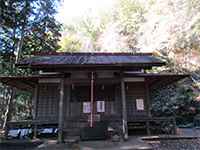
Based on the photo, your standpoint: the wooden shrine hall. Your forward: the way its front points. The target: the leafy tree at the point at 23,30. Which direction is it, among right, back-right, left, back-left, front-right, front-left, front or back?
back-right

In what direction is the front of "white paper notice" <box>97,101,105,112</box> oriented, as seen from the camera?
facing the viewer

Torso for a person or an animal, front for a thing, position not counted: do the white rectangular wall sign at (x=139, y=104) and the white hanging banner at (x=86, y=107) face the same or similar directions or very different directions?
same or similar directions

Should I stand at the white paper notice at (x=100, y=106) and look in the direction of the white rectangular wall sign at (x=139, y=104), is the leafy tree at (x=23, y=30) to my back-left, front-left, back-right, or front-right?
back-left

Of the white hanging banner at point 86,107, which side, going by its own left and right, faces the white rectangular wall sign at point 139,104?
left

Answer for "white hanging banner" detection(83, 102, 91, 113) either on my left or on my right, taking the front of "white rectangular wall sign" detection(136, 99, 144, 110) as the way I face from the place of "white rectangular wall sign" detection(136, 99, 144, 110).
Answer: on my right

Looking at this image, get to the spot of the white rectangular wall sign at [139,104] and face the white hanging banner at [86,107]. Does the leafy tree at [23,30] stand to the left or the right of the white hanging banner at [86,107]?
right

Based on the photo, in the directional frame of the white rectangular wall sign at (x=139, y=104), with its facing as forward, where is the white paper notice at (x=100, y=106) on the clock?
the white paper notice at (x=100, y=106) is roughly at 2 o'clock from the white rectangular wall sign at (x=139, y=104).

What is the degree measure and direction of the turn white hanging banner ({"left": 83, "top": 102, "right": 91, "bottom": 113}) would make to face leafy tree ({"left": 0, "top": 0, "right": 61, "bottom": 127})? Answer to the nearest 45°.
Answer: approximately 135° to its right

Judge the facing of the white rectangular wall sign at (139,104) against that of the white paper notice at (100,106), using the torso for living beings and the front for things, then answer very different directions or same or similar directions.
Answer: same or similar directions

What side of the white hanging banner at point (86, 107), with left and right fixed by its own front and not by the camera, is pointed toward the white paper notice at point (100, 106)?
left

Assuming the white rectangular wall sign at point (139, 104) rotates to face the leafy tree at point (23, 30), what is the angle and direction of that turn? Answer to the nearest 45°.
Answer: approximately 90° to its right

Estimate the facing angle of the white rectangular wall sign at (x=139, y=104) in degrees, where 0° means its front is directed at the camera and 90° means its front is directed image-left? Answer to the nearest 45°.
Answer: approximately 0°

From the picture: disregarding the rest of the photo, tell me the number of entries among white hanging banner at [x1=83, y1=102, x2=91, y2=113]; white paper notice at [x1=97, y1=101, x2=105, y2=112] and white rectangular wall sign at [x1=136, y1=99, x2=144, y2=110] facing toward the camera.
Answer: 3

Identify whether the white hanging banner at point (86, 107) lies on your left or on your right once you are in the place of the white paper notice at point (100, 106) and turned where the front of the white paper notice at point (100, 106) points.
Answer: on your right

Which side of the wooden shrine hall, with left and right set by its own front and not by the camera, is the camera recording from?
front
